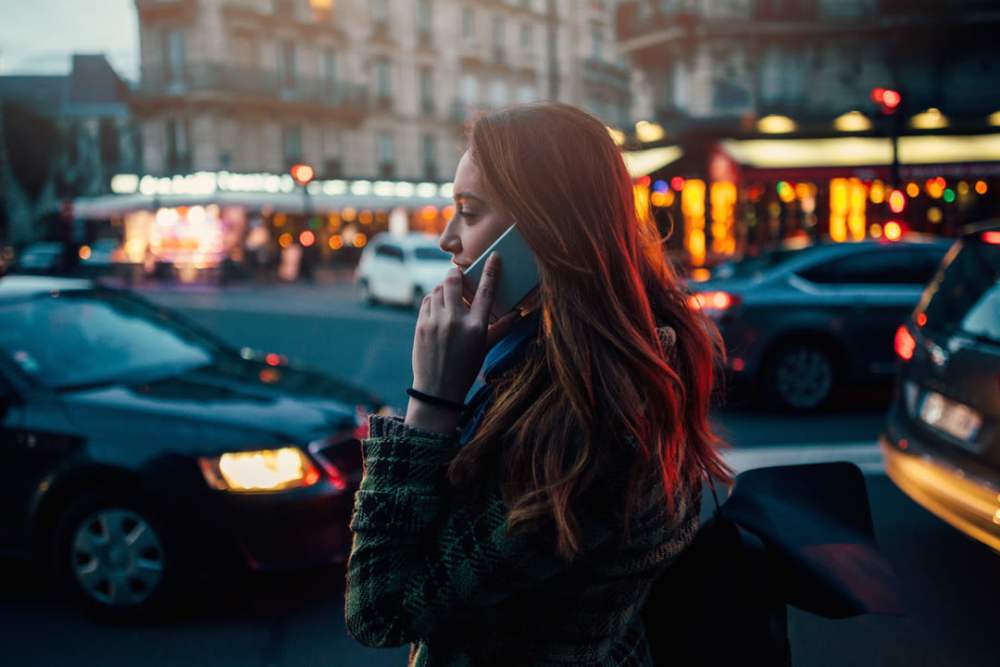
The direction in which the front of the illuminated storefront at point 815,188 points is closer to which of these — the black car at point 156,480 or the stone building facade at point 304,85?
the black car

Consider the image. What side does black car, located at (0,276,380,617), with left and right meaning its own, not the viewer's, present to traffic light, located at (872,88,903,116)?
left

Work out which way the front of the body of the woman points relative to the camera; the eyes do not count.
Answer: to the viewer's left

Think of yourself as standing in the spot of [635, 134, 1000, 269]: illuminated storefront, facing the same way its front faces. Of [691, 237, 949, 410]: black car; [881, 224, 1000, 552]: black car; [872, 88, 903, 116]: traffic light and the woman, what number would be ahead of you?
4

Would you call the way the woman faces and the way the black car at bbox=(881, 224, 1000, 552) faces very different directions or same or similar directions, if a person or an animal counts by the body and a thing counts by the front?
very different directions

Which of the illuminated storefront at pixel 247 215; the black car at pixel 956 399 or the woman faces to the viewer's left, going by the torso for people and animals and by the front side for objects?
the woman

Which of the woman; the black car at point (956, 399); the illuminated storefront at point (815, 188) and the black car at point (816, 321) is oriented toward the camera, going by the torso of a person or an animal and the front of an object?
the illuminated storefront

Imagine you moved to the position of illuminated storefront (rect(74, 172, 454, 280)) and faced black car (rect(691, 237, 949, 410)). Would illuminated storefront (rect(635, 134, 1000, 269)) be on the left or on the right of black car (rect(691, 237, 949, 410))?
left

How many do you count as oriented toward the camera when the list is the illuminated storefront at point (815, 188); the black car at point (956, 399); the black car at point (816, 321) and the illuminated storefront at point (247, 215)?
2

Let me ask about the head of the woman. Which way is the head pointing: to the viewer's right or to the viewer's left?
to the viewer's left
